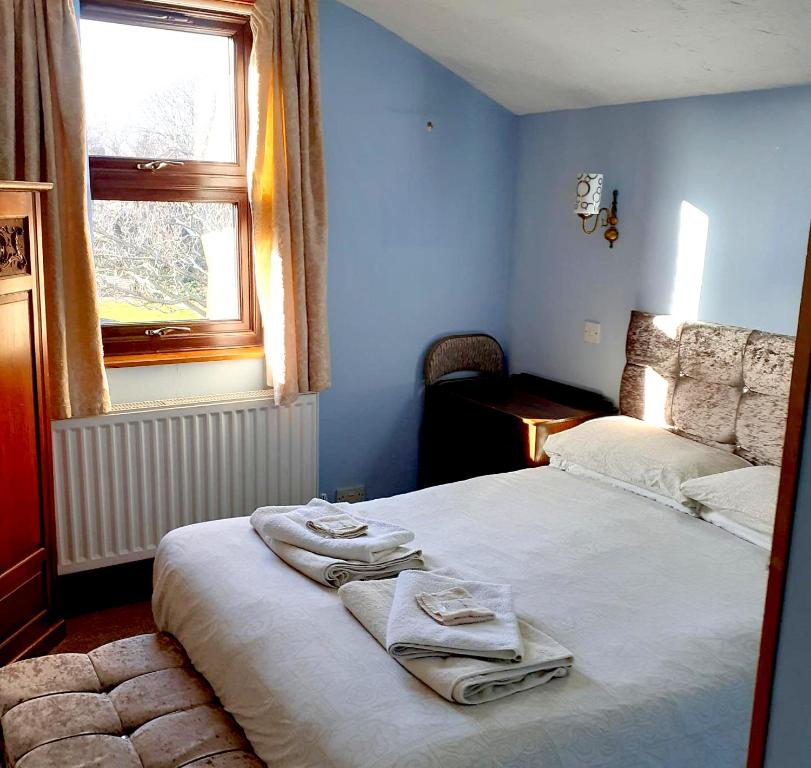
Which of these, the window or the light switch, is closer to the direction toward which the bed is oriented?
the window

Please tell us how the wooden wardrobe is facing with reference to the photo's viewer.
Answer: facing the viewer and to the right of the viewer

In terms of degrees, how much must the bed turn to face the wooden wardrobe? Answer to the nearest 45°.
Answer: approximately 45° to its right

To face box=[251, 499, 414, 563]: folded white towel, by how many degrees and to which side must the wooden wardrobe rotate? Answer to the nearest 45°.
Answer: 0° — it already faces it

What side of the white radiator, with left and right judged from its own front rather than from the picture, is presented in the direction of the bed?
front

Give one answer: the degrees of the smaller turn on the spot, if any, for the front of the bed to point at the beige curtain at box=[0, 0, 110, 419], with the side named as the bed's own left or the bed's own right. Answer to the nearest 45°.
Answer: approximately 90° to the bed's own right

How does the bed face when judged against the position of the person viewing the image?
facing the viewer and to the left of the viewer

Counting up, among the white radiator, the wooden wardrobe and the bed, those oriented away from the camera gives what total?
0

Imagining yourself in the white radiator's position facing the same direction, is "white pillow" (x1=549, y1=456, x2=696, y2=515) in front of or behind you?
in front

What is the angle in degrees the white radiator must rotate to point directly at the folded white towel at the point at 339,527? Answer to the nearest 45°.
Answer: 0° — it already faces it

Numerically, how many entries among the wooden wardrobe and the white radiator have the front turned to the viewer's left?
0

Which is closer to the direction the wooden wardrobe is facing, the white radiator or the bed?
the bed

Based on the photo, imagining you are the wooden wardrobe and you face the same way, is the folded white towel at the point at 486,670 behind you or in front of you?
in front

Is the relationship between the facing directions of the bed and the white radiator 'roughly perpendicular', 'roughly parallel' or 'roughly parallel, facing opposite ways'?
roughly perpendicular
